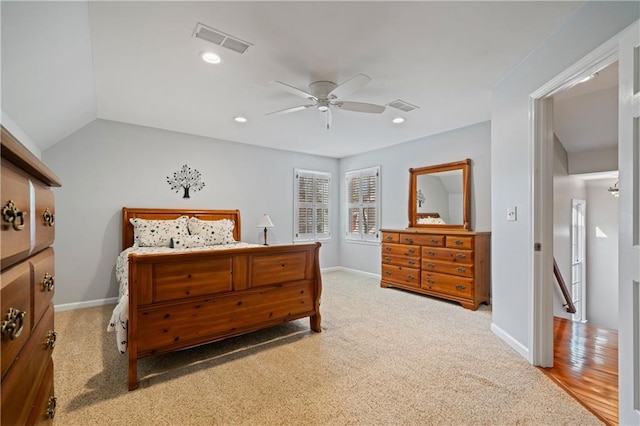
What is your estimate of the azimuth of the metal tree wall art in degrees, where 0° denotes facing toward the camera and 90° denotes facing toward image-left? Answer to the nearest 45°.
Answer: approximately 0°

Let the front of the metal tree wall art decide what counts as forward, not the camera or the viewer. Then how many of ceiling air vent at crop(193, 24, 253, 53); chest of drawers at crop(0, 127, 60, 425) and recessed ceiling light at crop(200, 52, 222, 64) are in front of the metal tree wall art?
3

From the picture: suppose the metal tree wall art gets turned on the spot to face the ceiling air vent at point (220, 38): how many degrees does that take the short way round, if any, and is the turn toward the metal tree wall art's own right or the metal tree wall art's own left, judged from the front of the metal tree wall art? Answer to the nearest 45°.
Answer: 0° — it already faces it

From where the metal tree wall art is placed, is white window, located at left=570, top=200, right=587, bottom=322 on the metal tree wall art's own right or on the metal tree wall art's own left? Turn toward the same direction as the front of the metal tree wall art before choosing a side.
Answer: on the metal tree wall art's own left

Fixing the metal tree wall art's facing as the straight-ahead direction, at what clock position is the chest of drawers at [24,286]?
The chest of drawers is roughly at 12 o'clock from the metal tree wall art.

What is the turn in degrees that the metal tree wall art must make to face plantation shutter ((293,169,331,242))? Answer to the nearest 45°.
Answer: approximately 90° to its left

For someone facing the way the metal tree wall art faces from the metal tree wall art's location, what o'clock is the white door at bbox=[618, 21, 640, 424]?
The white door is roughly at 11 o'clock from the metal tree wall art.

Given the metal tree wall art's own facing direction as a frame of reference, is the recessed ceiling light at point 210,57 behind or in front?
in front

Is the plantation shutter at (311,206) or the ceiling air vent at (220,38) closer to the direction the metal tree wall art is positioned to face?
the ceiling air vent
